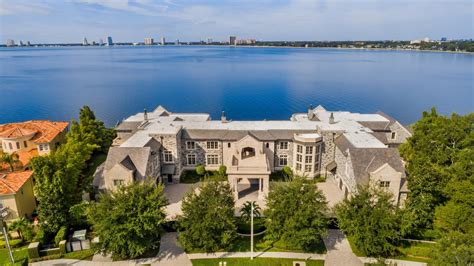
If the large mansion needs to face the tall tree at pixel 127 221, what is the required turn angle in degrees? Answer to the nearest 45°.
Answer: approximately 45° to its right

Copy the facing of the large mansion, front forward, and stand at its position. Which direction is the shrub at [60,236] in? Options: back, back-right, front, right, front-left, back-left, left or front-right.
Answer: front-right

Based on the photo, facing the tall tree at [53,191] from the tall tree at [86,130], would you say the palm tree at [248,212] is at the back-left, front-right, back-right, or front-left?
front-left

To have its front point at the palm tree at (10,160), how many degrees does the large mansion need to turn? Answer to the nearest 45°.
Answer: approximately 90° to its right

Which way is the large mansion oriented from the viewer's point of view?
toward the camera

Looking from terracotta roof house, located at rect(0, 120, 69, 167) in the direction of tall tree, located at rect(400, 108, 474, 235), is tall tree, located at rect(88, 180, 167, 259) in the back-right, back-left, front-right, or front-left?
front-right

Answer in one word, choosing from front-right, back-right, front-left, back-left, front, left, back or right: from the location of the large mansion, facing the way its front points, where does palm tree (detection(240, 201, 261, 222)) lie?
front

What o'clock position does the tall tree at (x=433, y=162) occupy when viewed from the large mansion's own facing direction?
The tall tree is roughly at 10 o'clock from the large mansion.

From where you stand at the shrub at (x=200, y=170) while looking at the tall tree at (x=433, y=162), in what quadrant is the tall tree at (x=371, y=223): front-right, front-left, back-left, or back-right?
front-right

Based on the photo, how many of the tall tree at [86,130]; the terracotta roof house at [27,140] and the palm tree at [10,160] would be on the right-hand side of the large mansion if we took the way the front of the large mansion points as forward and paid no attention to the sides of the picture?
3

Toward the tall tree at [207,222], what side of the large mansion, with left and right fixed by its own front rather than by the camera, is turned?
front

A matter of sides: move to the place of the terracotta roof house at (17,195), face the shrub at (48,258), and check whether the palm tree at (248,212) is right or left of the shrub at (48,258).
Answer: left

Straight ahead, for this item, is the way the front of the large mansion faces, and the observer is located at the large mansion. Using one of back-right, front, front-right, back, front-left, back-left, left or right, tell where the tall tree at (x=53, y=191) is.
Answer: front-right

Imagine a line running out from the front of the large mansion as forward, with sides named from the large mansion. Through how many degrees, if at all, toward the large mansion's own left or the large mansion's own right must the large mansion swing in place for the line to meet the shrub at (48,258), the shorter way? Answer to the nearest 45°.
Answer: approximately 45° to the large mansion's own right

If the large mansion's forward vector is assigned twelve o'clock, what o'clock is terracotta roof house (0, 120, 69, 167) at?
The terracotta roof house is roughly at 3 o'clock from the large mansion.
